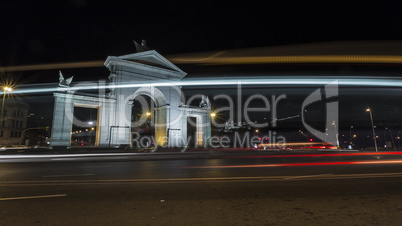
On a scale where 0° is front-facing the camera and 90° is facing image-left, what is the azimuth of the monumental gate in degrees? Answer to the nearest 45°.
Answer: approximately 315°
